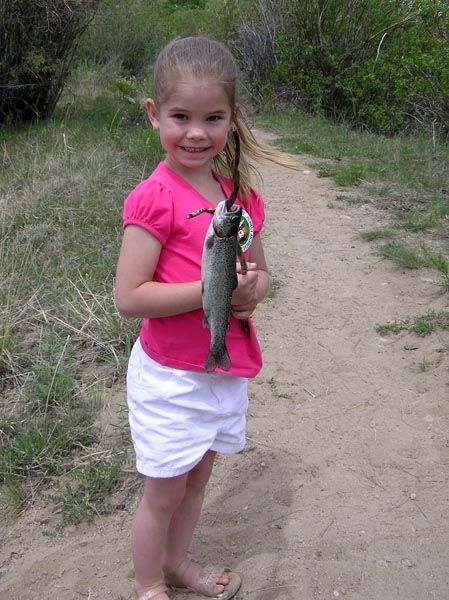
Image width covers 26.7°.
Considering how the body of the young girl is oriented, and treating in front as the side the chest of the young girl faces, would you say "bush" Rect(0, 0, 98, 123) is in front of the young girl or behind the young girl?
behind

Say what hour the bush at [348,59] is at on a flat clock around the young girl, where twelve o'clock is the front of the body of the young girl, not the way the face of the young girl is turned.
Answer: The bush is roughly at 8 o'clock from the young girl.

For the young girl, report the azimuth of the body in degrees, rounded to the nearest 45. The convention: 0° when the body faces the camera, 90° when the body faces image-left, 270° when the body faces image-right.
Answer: approximately 315°
